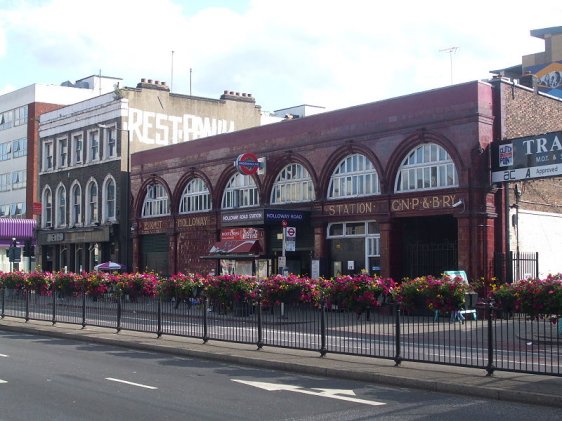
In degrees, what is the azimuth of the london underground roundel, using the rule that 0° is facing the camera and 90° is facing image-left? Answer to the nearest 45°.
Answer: approximately 315°

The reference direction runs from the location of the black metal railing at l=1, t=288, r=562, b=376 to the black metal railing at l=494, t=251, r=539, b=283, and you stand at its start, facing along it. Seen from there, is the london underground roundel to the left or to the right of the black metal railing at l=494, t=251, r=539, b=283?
left

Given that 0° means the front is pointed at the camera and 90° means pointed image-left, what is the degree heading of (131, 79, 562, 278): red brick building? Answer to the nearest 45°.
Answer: approximately 45°

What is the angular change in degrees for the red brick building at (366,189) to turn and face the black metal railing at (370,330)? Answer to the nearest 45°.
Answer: approximately 45° to its left

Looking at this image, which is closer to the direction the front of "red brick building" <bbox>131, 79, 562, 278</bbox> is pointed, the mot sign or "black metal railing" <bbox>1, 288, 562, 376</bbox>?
the black metal railing
